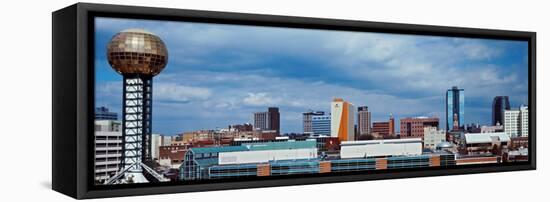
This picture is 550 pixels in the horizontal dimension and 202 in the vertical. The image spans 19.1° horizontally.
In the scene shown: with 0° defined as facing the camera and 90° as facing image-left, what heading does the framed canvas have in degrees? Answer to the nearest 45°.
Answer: approximately 315°
